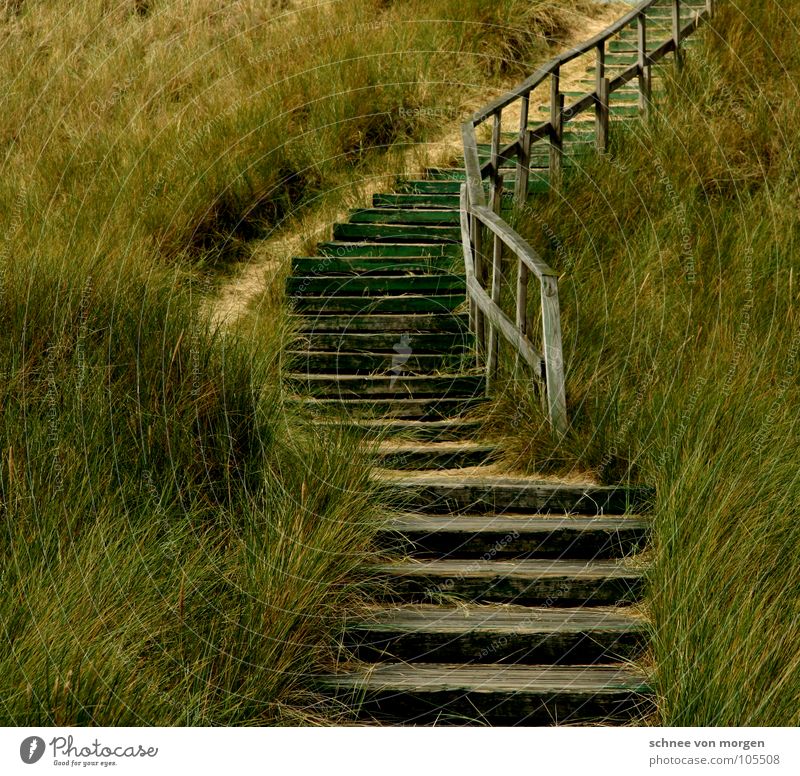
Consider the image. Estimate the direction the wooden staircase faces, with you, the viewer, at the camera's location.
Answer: facing the viewer
